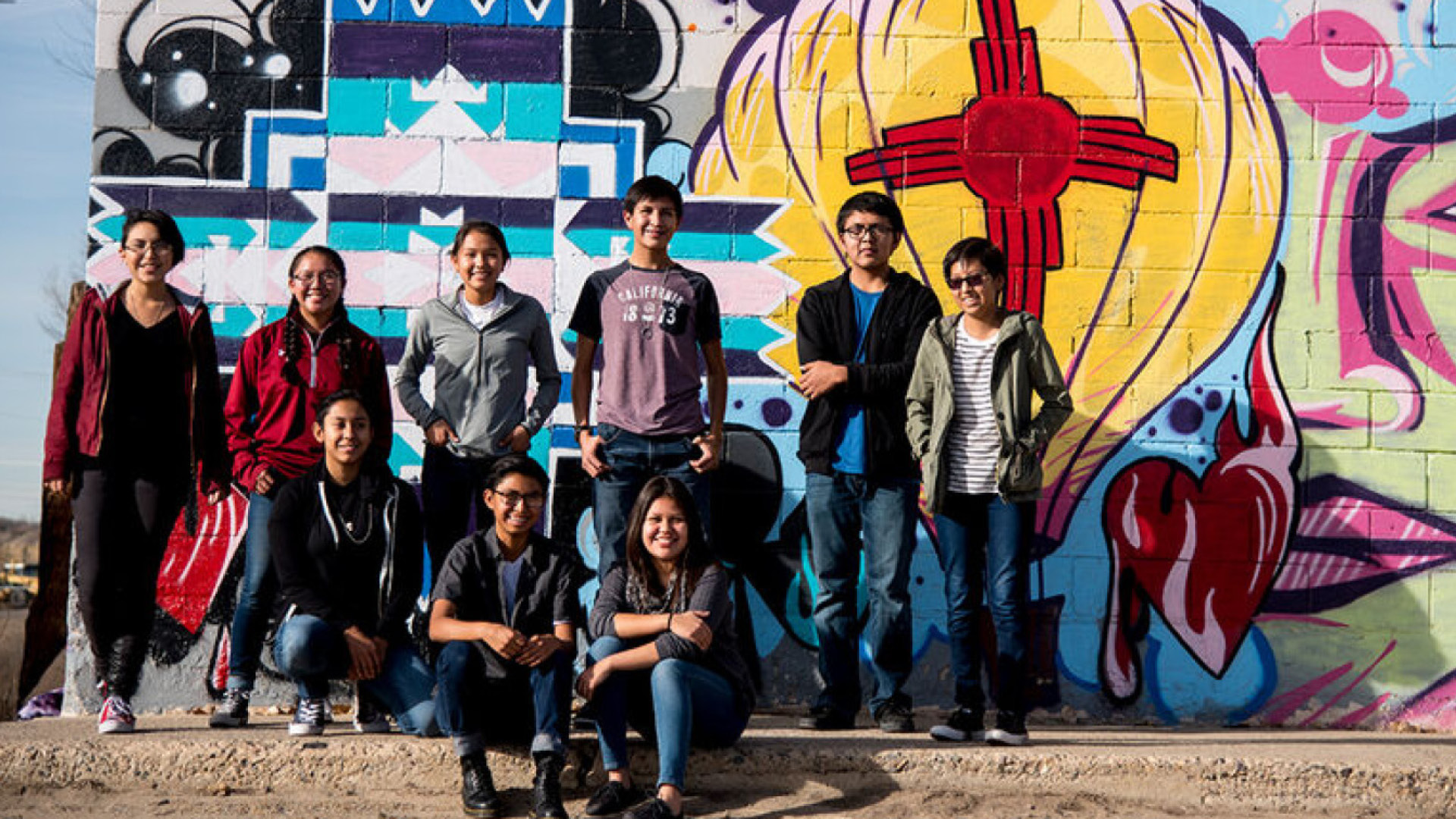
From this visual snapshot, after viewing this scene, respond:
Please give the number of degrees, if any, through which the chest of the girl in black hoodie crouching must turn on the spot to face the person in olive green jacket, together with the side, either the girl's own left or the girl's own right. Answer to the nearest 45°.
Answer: approximately 90° to the girl's own left

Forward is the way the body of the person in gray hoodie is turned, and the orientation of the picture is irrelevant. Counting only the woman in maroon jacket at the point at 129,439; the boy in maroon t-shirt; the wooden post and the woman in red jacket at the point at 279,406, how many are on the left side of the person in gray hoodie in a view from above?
1

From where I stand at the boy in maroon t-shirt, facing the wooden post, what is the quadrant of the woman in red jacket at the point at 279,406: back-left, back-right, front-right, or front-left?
front-left

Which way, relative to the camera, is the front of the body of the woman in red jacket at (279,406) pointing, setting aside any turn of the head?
toward the camera

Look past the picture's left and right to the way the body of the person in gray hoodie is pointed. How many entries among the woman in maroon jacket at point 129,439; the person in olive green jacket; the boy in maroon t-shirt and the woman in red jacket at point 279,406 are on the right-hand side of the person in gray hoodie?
2

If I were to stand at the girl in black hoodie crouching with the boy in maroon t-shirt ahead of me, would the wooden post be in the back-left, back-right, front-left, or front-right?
back-left

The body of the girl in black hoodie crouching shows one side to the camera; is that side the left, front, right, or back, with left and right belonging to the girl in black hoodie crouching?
front

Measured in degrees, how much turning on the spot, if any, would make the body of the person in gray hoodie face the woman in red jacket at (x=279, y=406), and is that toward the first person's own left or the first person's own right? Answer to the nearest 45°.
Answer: approximately 90° to the first person's own right

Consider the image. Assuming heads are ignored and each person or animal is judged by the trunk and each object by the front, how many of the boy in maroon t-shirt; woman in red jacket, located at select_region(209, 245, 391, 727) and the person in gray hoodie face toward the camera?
3

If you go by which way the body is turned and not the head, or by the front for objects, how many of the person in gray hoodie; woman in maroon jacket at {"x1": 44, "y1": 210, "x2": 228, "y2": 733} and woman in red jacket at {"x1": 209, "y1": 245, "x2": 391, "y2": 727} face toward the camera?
3

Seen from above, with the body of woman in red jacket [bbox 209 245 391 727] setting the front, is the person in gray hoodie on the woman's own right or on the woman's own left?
on the woman's own left
